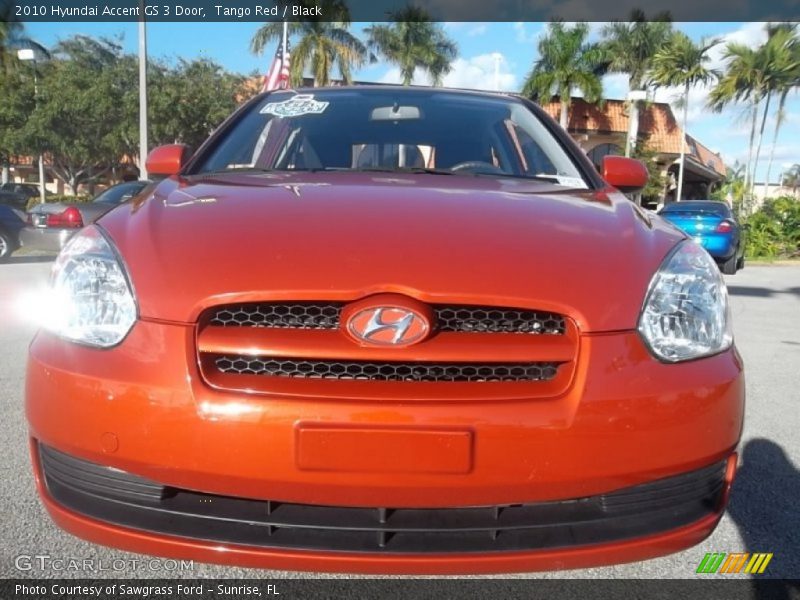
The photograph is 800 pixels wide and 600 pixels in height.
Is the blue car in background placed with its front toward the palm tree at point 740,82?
yes

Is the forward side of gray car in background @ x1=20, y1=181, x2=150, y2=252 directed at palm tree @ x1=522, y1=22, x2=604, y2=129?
yes

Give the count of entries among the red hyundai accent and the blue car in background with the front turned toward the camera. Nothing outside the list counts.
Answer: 1

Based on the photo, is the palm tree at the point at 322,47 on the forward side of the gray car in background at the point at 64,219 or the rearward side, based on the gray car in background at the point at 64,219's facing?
on the forward side

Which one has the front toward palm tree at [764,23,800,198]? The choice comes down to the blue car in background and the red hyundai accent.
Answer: the blue car in background

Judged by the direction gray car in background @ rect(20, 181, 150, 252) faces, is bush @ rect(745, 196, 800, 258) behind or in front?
in front

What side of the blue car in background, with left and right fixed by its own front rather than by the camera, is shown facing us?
back

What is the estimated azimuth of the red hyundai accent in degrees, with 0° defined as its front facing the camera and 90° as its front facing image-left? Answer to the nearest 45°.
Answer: approximately 0°

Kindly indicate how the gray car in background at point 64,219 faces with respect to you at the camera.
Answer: facing away from the viewer and to the right of the viewer

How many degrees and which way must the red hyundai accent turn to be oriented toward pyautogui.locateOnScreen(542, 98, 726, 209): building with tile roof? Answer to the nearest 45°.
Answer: approximately 180°

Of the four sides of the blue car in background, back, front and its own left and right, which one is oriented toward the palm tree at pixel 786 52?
front

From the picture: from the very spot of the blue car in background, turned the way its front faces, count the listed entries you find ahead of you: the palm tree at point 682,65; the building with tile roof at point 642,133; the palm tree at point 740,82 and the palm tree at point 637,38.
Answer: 4
